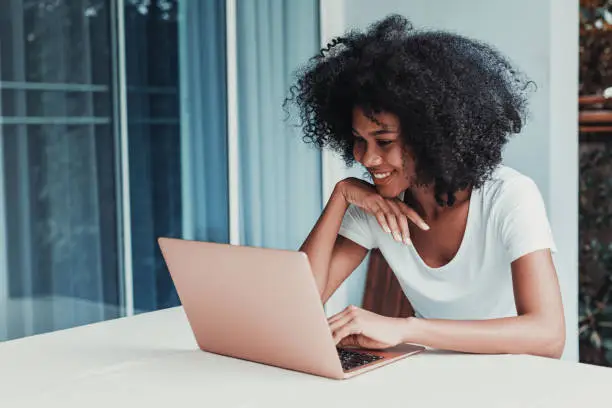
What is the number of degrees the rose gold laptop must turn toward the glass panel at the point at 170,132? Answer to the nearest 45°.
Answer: approximately 45° to its left

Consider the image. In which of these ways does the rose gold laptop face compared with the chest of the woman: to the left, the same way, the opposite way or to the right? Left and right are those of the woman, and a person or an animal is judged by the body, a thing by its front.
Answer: the opposite way

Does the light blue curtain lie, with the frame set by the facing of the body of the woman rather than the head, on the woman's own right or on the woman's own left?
on the woman's own right

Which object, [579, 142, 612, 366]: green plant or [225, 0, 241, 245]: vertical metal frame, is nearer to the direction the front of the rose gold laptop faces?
the green plant

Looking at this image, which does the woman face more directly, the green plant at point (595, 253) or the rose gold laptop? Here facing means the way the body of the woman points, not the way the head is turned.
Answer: the rose gold laptop

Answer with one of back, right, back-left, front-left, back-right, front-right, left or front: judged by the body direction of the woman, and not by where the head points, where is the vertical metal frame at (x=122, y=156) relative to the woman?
right

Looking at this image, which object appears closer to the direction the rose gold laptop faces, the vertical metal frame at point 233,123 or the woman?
the woman

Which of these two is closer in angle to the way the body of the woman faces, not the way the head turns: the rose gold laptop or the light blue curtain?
the rose gold laptop

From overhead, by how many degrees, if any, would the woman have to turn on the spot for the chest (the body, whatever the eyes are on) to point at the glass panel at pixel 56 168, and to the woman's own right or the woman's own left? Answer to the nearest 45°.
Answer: approximately 90° to the woman's own right

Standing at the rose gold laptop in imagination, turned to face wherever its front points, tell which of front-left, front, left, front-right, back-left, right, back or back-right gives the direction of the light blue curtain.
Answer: front-left

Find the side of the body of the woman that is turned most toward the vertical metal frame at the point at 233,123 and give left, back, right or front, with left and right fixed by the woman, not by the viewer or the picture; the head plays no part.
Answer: right

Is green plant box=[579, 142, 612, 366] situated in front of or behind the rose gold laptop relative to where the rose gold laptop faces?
in front

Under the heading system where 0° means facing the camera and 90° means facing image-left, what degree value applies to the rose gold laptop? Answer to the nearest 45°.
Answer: approximately 225°

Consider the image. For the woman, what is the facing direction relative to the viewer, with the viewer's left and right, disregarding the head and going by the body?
facing the viewer and to the left of the viewer

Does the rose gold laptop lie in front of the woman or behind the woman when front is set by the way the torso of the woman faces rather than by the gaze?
in front

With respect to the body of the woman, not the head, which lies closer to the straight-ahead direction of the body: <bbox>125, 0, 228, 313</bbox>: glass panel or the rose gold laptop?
the rose gold laptop
